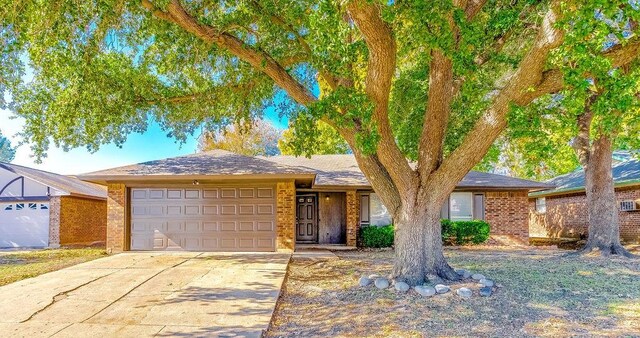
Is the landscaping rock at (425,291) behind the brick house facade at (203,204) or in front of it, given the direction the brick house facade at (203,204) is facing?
in front

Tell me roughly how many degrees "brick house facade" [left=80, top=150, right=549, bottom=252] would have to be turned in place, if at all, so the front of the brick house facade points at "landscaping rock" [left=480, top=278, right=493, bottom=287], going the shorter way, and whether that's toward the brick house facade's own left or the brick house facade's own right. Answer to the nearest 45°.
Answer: approximately 45° to the brick house facade's own left

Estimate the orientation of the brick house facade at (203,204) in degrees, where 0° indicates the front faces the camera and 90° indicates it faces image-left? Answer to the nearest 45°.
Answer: approximately 0°

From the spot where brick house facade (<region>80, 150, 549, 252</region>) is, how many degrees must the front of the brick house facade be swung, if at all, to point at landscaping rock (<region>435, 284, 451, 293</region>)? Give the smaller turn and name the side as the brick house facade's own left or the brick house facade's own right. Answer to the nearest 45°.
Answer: approximately 45° to the brick house facade's own left

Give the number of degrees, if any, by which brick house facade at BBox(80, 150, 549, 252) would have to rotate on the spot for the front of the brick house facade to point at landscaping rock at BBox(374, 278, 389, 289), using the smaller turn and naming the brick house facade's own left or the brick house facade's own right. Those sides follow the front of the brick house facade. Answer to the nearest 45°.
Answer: approximately 45° to the brick house facade's own left

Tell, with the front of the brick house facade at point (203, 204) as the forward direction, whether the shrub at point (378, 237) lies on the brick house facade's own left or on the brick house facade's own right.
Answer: on the brick house facade's own left

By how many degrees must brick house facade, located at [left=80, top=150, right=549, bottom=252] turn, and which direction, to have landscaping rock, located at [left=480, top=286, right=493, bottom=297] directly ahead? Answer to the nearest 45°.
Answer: approximately 45° to its left

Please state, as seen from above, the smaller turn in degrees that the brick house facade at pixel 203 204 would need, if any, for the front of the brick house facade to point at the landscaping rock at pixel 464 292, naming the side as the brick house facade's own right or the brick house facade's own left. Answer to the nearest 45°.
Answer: approximately 45° to the brick house facade's own left
